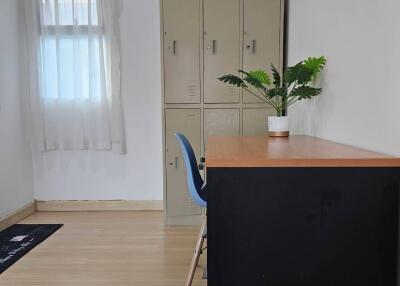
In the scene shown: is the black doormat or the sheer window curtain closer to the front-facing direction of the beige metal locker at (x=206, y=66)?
the black doormat

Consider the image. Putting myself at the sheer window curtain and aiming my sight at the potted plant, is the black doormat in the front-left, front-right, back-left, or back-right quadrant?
front-right

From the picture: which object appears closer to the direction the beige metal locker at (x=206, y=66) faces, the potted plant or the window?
the potted plant

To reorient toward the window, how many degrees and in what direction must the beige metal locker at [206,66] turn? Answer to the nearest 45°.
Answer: approximately 90° to its right

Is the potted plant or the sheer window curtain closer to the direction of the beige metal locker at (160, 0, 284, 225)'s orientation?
the potted plant

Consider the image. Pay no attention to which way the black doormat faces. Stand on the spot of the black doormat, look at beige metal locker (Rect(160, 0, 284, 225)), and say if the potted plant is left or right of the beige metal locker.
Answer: right

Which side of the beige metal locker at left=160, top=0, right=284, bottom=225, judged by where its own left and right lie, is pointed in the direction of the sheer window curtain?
right

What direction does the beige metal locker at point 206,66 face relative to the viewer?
toward the camera

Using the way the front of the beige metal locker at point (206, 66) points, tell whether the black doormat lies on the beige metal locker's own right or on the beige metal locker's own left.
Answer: on the beige metal locker's own right

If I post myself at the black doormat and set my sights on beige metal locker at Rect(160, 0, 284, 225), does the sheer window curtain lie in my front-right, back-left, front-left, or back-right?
front-left

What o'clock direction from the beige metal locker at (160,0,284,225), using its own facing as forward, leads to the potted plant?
The potted plant is roughly at 11 o'clock from the beige metal locker.

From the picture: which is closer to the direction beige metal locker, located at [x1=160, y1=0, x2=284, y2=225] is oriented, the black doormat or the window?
the black doormat
